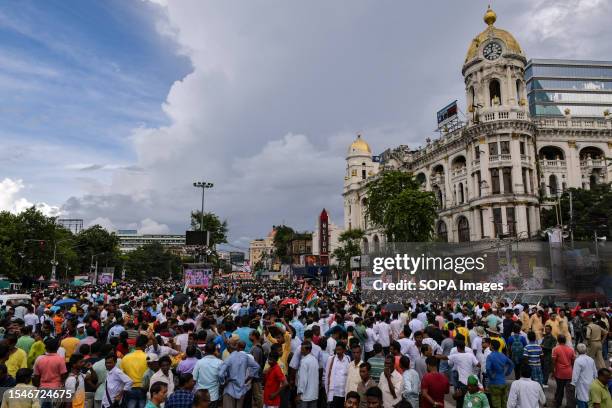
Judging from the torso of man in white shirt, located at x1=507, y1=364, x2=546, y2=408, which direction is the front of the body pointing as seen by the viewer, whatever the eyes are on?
away from the camera

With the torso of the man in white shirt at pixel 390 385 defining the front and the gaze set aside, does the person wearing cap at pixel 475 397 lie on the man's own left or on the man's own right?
on the man's own left

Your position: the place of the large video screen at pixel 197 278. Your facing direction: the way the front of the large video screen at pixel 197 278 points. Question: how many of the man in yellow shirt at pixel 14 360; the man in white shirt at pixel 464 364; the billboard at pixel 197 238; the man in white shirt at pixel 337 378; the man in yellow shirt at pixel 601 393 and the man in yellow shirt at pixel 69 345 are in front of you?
5

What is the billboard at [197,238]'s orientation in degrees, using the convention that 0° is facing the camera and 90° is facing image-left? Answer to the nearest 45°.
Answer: approximately 0°

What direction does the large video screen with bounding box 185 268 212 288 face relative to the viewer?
toward the camera

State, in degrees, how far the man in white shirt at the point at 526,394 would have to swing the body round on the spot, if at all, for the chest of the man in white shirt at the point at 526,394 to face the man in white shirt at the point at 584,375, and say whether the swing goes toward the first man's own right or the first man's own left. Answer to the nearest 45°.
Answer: approximately 45° to the first man's own right

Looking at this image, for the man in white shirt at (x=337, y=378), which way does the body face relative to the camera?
toward the camera

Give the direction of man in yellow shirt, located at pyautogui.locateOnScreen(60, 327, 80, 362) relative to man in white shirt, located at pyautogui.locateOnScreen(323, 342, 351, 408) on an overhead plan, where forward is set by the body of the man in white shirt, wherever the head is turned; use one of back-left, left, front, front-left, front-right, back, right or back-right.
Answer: right
